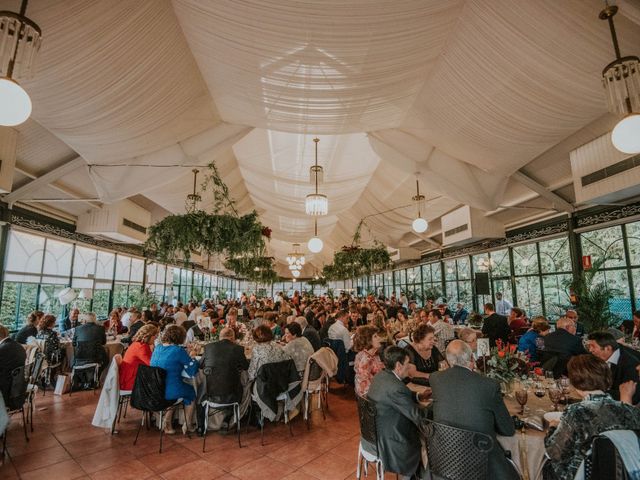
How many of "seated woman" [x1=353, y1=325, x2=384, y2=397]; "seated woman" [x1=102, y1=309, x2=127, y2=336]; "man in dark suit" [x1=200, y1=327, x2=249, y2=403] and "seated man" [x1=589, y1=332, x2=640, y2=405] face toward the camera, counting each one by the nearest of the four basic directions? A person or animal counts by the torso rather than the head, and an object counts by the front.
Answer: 1

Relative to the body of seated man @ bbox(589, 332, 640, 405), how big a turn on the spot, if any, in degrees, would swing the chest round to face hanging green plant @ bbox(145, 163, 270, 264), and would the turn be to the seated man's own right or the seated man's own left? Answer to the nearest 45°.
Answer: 0° — they already face it

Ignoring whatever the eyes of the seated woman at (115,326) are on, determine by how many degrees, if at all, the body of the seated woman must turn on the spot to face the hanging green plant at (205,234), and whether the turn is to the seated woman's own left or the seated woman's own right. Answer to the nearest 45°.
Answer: approximately 90° to the seated woman's own left

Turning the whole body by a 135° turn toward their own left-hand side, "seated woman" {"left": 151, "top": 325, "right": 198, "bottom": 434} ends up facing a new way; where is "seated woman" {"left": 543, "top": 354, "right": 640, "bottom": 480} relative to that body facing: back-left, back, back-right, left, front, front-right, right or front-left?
back-left

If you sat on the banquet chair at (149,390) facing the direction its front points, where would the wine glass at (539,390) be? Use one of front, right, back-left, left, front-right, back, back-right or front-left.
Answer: right

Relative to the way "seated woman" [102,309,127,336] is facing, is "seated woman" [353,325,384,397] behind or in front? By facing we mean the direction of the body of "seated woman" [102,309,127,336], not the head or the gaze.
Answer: in front

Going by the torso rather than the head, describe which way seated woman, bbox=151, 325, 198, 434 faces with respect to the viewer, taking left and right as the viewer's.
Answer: facing away from the viewer and to the right of the viewer

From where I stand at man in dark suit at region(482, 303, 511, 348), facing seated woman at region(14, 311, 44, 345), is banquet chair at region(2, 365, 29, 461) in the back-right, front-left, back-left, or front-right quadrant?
front-left

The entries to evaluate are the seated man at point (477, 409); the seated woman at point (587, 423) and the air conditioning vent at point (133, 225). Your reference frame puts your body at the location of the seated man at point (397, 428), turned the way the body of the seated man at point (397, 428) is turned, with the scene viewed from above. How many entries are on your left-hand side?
1

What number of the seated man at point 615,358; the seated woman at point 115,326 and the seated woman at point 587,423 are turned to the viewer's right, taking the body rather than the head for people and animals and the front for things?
0

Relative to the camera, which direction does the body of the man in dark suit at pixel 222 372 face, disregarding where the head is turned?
away from the camera

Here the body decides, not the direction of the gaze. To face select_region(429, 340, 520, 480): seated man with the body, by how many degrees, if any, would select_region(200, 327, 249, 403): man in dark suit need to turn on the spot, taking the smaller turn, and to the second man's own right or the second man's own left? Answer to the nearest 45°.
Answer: approximately 135° to the second man's own right

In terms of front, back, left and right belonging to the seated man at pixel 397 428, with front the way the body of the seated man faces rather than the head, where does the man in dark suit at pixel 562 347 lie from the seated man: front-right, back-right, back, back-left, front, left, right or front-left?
front

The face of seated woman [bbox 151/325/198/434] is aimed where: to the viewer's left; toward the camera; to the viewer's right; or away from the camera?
away from the camera

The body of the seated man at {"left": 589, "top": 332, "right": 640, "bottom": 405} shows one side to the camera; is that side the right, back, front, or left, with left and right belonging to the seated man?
left

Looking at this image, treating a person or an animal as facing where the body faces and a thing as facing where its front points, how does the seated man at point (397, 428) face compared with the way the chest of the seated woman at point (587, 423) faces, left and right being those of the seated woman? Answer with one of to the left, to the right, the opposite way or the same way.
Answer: to the right

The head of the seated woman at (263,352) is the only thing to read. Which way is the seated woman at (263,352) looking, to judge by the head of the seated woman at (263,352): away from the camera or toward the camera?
away from the camera
